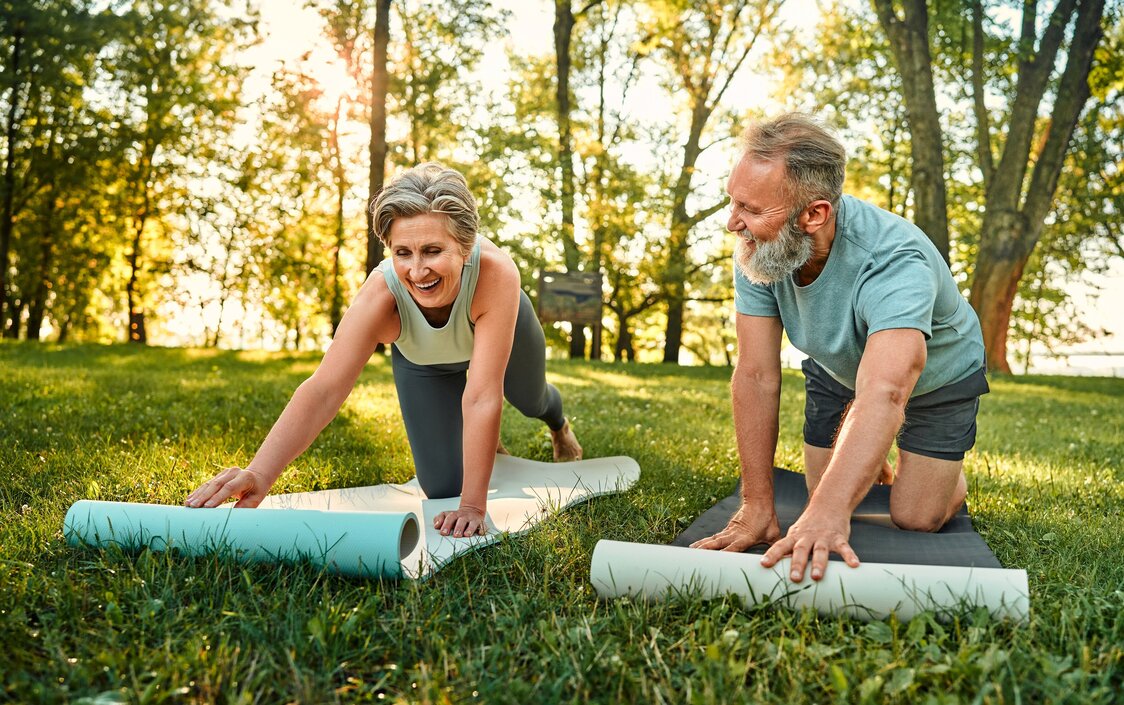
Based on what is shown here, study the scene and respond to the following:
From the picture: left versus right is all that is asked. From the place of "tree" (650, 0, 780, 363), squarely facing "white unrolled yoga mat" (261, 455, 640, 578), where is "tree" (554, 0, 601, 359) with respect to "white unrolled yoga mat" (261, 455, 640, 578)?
right

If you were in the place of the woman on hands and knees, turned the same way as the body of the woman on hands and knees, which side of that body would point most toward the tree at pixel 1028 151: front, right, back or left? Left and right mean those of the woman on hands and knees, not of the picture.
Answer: back

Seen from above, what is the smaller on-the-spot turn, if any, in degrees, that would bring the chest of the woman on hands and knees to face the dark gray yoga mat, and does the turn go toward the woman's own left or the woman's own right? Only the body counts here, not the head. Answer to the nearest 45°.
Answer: approximately 135° to the woman's own left

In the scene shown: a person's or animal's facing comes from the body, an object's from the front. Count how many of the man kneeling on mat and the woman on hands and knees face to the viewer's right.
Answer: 0

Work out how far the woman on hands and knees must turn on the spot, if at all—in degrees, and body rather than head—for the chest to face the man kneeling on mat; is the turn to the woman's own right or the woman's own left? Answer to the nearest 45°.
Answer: approximately 90° to the woman's own left

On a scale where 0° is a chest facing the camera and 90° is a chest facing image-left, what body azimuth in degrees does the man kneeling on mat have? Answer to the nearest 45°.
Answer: approximately 45°

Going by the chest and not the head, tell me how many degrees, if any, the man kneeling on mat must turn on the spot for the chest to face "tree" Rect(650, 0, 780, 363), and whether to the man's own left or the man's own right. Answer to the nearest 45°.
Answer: approximately 135° to the man's own right

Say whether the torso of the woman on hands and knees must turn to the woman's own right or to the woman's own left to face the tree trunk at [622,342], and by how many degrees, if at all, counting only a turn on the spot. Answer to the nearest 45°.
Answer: approximately 135° to the woman's own right

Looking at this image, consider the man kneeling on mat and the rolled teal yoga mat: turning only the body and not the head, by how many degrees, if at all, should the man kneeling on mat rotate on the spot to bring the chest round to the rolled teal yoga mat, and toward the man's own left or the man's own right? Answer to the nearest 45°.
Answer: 0° — they already face it

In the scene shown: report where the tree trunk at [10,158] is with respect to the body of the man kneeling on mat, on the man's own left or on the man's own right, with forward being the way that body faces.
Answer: on the man's own right

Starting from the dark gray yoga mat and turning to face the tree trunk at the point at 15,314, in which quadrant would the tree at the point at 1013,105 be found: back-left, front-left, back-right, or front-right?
front-right

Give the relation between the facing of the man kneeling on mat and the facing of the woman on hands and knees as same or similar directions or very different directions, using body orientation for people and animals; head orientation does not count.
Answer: same or similar directions

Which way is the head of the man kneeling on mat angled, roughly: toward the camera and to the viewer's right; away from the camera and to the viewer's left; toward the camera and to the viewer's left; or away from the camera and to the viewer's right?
toward the camera and to the viewer's left

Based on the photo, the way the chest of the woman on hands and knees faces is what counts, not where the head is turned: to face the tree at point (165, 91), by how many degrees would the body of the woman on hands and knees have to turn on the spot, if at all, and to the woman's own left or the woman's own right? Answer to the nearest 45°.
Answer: approximately 135° to the woman's own right

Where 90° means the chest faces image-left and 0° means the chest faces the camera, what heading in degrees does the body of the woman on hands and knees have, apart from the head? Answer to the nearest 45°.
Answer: approximately 45°
